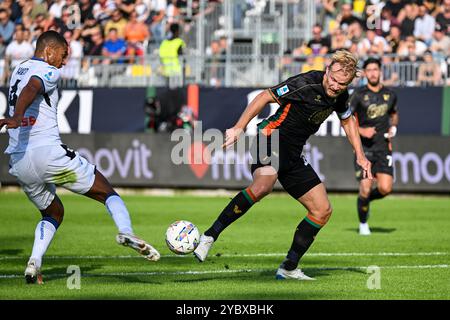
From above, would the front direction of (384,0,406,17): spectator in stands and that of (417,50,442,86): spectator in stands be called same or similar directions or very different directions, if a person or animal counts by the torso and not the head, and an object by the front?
same or similar directions

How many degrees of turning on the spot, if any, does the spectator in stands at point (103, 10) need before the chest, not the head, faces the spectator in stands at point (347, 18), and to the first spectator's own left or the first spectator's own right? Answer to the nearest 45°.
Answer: approximately 45° to the first spectator's own left

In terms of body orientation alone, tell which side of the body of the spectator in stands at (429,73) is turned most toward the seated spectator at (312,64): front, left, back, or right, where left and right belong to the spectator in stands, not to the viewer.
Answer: right

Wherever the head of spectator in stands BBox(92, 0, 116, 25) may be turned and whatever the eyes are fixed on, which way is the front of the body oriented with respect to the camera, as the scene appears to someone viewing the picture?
toward the camera

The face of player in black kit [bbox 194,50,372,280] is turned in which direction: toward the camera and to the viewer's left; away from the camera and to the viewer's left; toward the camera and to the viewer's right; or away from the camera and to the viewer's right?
toward the camera and to the viewer's left

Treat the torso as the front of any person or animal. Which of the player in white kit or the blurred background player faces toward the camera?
the blurred background player

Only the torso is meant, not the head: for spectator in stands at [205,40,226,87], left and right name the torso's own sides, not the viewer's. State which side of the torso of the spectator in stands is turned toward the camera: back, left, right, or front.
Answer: front

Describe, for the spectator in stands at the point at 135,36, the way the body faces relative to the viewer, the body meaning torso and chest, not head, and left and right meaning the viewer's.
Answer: facing the viewer

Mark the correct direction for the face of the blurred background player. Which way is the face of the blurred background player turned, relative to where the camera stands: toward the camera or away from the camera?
toward the camera

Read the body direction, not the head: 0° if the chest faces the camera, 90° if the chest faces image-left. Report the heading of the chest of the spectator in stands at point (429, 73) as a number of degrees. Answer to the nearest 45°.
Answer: approximately 0°
